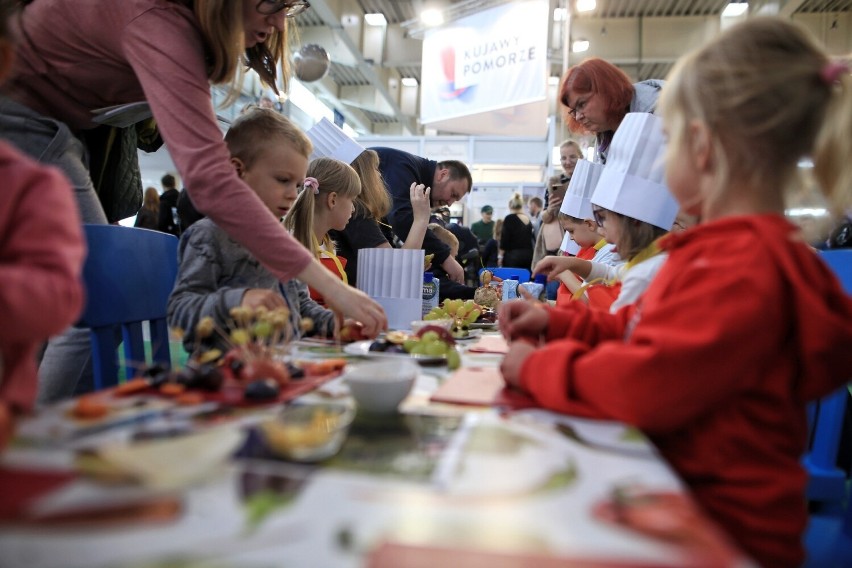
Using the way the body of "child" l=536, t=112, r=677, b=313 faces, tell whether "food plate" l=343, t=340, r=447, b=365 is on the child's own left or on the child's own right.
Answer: on the child's own left

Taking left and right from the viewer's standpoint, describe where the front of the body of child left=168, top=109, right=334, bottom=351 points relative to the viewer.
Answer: facing the viewer and to the right of the viewer

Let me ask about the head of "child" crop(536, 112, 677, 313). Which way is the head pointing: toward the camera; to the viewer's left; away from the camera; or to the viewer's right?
to the viewer's left

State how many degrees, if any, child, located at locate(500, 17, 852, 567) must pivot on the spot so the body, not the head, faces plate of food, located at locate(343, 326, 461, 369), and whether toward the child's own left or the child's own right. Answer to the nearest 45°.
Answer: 0° — they already face it

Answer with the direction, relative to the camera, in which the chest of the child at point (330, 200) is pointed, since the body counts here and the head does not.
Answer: to the viewer's right

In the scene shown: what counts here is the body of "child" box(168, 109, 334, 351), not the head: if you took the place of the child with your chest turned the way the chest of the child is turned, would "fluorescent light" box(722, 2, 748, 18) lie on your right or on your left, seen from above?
on your left

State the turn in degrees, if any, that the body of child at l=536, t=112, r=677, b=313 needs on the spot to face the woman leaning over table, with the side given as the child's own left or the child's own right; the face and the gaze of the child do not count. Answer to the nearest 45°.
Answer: approximately 45° to the child's own left

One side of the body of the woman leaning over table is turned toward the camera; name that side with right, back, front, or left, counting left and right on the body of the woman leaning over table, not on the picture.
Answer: right

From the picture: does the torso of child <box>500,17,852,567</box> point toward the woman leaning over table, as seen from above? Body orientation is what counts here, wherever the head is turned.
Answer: yes

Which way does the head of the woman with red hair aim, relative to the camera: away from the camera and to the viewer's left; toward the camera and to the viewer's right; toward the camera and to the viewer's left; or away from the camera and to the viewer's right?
toward the camera and to the viewer's left

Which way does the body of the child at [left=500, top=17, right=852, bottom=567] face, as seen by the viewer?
to the viewer's left

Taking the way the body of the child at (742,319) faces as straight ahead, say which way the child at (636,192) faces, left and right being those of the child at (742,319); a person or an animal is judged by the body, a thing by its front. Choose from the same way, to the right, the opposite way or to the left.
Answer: the same way

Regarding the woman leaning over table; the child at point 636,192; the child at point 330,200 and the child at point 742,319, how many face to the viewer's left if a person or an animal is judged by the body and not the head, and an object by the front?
2

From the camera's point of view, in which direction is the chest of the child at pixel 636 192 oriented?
to the viewer's left

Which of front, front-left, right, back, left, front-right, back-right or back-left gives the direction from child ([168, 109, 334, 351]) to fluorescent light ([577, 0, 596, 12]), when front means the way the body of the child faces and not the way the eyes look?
left

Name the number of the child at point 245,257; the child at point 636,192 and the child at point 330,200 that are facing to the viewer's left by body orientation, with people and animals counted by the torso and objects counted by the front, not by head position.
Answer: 1

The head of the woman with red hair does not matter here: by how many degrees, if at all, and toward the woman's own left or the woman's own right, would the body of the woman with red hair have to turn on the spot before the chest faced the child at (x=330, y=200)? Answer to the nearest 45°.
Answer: approximately 45° to the woman's own right

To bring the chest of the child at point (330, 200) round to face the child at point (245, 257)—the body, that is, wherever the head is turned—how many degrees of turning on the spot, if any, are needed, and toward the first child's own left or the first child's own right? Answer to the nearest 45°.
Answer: approximately 90° to the first child's own right
